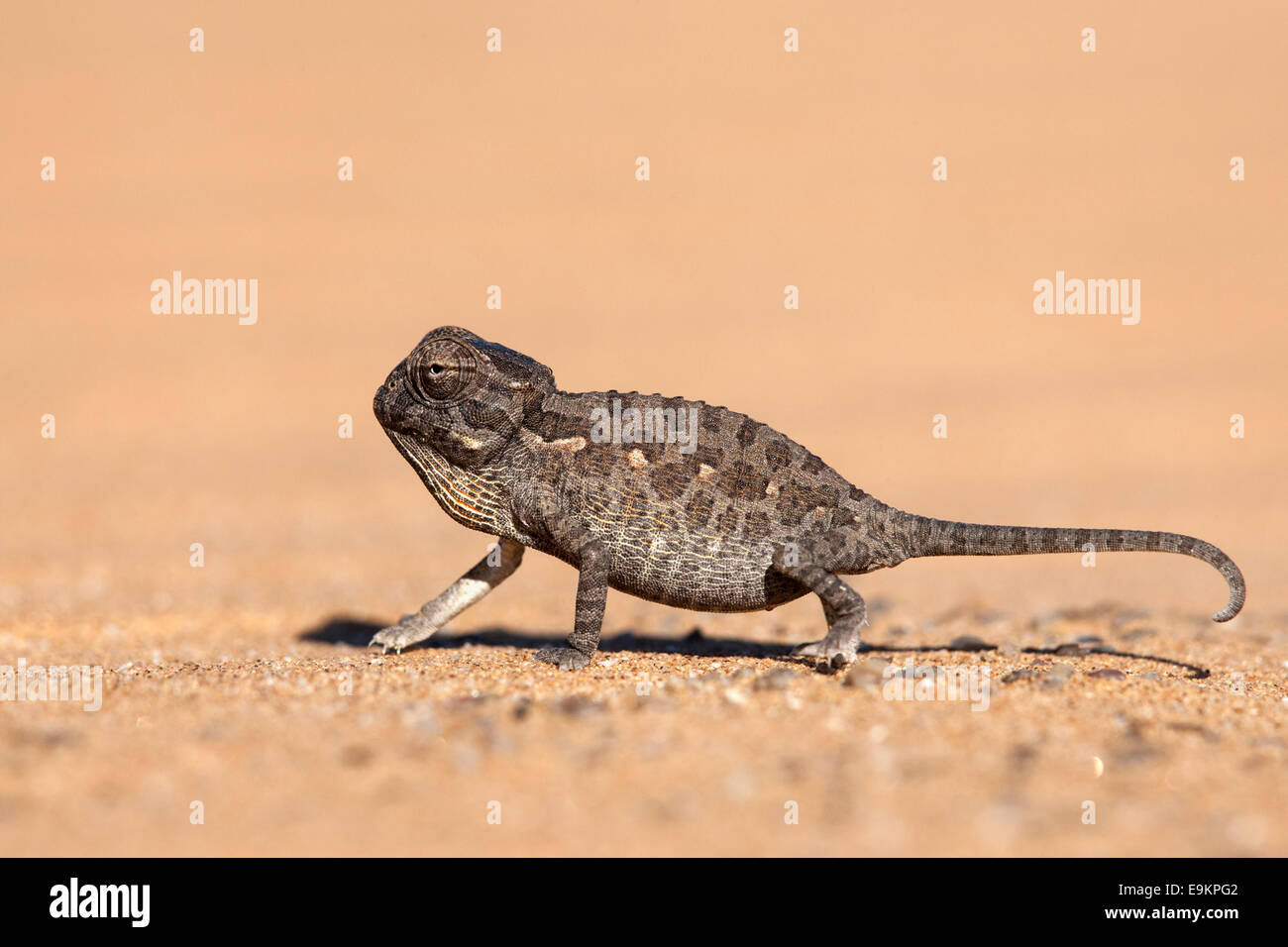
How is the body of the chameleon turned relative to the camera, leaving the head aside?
to the viewer's left

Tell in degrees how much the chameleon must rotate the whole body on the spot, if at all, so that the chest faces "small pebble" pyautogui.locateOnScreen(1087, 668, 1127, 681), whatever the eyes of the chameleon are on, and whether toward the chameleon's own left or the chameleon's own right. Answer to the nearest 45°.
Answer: approximately 180°

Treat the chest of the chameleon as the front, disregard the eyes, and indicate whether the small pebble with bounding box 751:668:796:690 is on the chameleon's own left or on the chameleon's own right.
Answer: on the chameleon's own left
